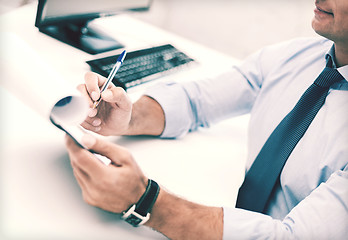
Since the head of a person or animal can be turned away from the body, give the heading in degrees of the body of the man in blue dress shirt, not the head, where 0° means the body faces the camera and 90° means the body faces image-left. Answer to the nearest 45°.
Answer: approximately 45°

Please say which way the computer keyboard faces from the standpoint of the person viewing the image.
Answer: facing the viewer and to the right of the viewer

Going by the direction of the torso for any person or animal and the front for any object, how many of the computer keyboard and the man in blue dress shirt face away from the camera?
0

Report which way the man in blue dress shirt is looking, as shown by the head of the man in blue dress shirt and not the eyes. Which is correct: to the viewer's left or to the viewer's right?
to the viewer's left
